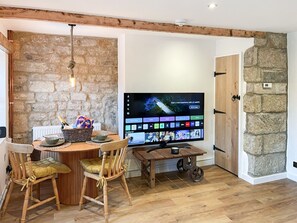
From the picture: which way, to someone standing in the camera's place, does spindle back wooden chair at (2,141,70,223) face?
facing away from the viewer and to the right of the viewer

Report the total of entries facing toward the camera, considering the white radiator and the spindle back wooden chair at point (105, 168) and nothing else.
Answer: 1

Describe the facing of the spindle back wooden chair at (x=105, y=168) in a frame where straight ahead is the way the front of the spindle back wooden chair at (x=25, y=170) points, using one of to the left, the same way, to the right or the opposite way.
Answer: to the left

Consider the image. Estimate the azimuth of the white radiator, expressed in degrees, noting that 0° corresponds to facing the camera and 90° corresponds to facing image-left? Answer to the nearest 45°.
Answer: approximately 0°

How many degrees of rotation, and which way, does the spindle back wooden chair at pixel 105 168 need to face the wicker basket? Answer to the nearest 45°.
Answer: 0° — it already faces it

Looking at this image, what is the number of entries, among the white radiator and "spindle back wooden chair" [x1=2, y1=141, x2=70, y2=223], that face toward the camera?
1

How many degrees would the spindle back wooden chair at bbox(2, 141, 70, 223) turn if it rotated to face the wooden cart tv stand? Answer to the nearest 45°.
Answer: approximately 45° to its right

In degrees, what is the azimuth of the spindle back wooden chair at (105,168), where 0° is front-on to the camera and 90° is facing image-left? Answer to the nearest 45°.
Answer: approximately 135°

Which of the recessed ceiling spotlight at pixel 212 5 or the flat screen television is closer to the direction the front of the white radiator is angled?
the recessed ceiling spotlight

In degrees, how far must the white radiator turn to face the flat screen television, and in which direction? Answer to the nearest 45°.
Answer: approximately 90° to its left

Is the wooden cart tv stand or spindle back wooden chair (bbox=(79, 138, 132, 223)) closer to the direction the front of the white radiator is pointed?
the spindle back wooden chair

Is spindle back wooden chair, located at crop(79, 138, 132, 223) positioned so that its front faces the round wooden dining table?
yes
